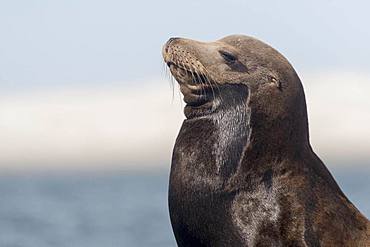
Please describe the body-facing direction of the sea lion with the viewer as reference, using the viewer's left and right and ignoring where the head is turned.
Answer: facing to the left of the viewer
